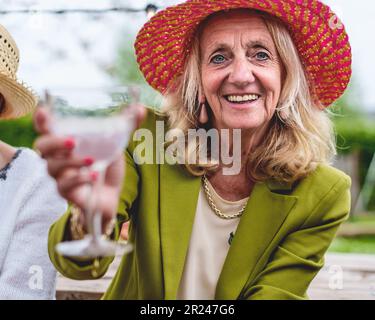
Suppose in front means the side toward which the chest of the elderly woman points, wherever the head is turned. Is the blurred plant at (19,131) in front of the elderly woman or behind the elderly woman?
behind

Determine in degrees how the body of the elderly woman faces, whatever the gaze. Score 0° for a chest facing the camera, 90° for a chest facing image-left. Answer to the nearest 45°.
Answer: approximately 0°

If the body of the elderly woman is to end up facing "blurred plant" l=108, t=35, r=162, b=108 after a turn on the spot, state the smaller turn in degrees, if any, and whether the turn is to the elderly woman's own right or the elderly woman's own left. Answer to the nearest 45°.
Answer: approximately 180°

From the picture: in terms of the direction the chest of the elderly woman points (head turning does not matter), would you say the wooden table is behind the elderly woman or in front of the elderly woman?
behind
